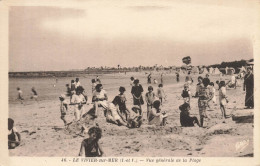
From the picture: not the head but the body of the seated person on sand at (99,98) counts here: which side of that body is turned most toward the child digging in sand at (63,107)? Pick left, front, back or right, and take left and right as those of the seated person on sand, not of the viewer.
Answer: right

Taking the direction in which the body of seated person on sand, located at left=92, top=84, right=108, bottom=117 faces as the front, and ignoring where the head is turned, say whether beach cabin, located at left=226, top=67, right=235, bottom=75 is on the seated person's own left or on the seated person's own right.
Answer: on the seated person's own left

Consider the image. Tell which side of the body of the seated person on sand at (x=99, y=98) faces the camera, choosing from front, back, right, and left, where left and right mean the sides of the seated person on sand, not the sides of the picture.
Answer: front

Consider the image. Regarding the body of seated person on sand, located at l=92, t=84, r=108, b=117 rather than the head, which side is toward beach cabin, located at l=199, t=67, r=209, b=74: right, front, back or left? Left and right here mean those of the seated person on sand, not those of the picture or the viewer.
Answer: back
